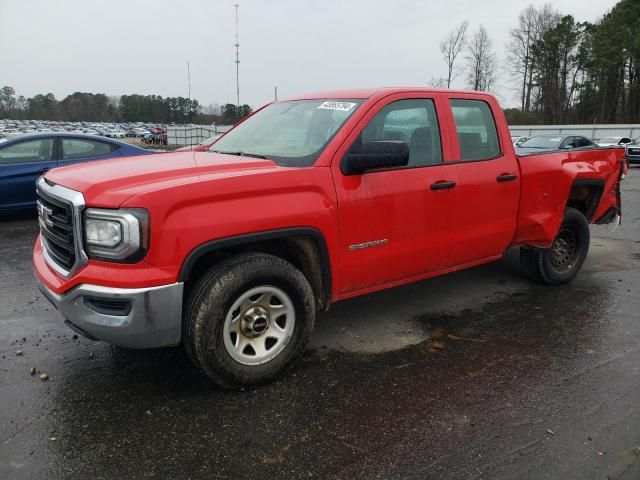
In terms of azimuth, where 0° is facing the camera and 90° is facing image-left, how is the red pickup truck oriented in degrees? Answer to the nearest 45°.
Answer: approximately 45°

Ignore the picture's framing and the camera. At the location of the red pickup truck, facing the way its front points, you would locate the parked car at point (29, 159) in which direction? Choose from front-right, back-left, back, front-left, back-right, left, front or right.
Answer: right

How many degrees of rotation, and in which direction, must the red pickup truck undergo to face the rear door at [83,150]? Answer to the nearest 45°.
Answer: approximately 90° to its right

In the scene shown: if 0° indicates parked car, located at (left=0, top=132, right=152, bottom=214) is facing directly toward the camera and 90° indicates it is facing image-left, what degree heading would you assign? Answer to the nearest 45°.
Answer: approximately 90°

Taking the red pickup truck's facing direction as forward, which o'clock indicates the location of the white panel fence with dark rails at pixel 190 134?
The white panel fence with dark rails is roughly at 4 o'clock from the red pickup truck.

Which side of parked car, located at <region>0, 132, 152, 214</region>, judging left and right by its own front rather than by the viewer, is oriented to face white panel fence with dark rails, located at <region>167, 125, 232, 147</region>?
right

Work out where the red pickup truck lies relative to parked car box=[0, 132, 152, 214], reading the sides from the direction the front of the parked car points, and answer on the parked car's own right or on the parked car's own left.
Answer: on the parked car's own left
